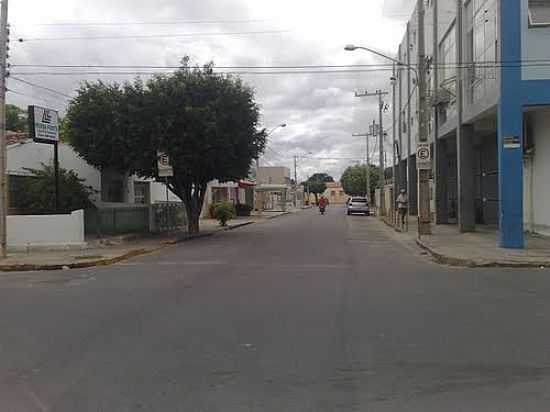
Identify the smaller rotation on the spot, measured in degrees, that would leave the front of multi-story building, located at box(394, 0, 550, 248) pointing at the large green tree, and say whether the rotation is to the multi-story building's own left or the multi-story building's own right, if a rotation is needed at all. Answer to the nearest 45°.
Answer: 0° — it already faces it

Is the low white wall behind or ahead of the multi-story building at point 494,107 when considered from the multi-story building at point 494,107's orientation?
ahead

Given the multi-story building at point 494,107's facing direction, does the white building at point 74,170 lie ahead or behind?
ahead

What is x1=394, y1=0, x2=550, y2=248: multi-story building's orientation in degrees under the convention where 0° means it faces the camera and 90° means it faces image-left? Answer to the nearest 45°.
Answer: approximately 90°

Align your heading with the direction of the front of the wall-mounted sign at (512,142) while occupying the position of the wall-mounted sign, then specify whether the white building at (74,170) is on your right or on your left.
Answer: on your right

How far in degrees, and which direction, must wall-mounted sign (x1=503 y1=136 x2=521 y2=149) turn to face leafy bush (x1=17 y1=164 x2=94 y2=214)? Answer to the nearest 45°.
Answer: approximately 90° to its right
